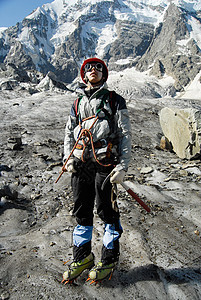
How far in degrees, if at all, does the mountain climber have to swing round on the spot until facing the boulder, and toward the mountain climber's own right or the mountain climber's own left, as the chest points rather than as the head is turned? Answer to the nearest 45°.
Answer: approximately 180°

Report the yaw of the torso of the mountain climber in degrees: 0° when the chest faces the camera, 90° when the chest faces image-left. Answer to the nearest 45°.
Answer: approximately 45°
